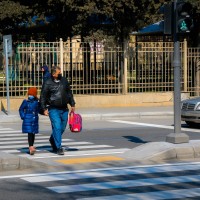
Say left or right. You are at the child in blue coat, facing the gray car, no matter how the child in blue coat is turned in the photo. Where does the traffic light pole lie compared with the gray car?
right

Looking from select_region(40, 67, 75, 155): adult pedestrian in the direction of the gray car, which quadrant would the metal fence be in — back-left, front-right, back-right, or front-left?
front-left

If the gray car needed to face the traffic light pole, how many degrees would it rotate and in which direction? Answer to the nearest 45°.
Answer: approximately 45° to its left

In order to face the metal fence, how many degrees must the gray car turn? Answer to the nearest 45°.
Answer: approximately 90° to its right

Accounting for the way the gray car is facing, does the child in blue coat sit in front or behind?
in front

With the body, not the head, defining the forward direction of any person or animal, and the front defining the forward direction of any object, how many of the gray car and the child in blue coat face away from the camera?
0

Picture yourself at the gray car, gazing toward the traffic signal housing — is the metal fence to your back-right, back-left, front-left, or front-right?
back-right

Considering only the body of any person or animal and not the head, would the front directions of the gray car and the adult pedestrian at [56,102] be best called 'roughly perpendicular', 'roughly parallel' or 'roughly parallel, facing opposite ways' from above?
roughly perpendicular

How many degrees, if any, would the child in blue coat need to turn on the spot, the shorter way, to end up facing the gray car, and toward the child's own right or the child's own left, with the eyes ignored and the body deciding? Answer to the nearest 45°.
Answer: approximately 135° to the child's own left

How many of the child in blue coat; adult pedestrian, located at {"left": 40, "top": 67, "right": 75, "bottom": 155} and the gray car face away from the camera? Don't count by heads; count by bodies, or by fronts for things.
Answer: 0

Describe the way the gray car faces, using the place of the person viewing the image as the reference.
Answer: facing the viewer and to the left of the viewer

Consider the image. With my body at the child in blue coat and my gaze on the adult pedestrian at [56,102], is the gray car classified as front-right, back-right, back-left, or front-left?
front-left

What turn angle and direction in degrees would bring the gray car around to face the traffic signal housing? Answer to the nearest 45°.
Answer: approximately 45° to its left
